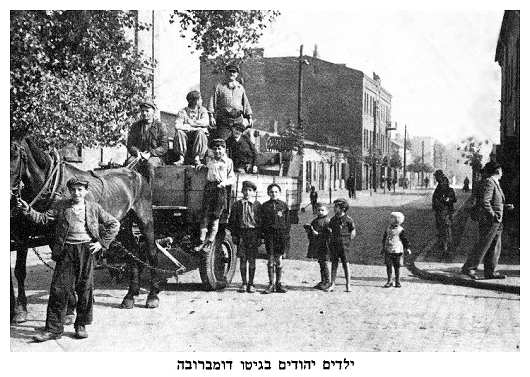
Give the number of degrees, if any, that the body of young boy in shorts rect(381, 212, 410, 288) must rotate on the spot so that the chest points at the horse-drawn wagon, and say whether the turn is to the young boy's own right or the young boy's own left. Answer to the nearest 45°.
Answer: approximately 90° to the young boy's own right

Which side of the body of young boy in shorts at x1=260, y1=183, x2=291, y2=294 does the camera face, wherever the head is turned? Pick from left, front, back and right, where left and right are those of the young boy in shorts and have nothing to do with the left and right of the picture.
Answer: front

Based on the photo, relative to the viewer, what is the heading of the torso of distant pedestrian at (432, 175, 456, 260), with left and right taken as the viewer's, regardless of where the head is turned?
facing the viewer

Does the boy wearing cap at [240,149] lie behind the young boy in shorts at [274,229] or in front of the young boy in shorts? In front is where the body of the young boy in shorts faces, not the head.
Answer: behind

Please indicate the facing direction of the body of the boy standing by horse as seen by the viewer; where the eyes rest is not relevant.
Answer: toward the camera

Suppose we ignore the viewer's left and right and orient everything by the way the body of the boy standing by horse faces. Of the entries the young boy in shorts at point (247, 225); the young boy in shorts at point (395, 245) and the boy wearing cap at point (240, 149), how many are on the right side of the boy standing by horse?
0

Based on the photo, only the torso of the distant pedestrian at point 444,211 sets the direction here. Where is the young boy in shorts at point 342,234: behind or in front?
in front

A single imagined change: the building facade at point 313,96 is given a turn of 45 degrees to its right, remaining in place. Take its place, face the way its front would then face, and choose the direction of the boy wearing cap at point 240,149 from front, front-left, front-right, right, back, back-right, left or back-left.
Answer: front-right

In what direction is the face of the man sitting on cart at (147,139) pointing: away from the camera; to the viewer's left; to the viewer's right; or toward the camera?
toward the camera

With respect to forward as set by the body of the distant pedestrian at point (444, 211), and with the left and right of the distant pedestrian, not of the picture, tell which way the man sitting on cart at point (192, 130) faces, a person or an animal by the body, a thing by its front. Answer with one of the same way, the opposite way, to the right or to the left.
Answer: the same way

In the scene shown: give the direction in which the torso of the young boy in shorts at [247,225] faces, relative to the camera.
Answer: toward the camera
